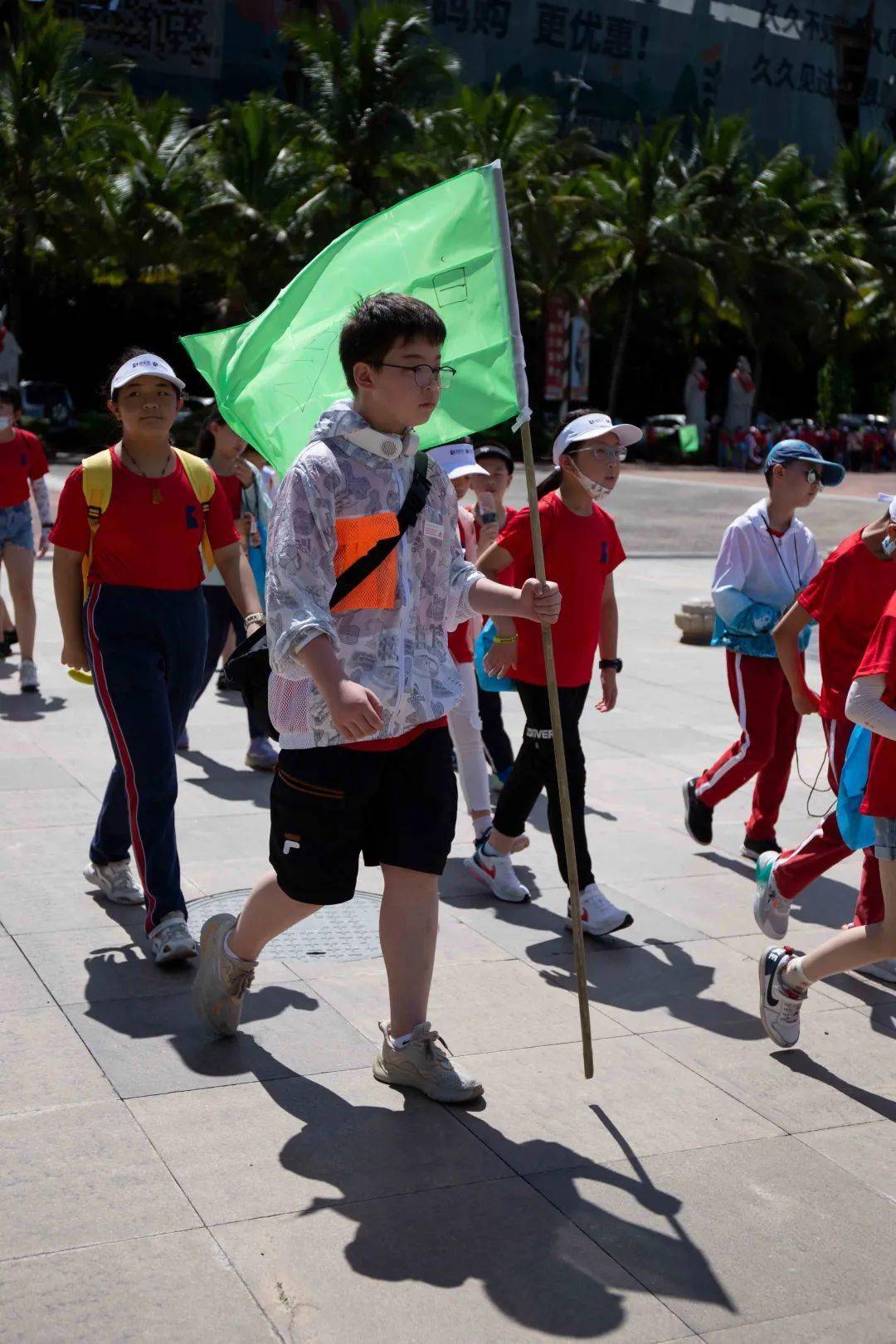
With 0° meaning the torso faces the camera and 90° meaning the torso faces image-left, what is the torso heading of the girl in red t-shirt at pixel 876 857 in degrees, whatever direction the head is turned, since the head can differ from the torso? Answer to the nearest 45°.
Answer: approximately 270°

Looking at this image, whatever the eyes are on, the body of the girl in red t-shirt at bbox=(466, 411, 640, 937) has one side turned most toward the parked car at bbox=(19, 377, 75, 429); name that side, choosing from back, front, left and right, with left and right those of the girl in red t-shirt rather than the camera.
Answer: back

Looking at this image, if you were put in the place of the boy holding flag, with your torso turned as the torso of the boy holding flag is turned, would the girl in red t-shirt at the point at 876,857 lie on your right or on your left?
on your left

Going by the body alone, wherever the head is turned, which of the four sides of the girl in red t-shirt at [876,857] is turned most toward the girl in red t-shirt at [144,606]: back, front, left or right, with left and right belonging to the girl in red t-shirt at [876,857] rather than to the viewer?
back

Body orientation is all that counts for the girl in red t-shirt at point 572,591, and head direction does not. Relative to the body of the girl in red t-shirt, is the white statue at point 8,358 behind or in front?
behind

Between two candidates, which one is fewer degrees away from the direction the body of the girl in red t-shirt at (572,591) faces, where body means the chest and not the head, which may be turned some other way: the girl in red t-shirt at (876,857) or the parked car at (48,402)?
the girl in red t-shirt

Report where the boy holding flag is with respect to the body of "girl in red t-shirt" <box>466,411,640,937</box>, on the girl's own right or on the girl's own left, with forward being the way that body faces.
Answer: on the girl's own right

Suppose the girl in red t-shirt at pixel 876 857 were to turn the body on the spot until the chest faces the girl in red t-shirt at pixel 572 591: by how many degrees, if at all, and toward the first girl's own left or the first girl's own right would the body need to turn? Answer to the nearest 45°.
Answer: approximately 135° to the first girl's own left

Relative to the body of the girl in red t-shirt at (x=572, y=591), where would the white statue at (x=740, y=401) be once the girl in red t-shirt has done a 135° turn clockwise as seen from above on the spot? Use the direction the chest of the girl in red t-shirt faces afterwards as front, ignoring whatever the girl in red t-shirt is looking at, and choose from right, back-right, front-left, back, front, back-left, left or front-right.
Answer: right
